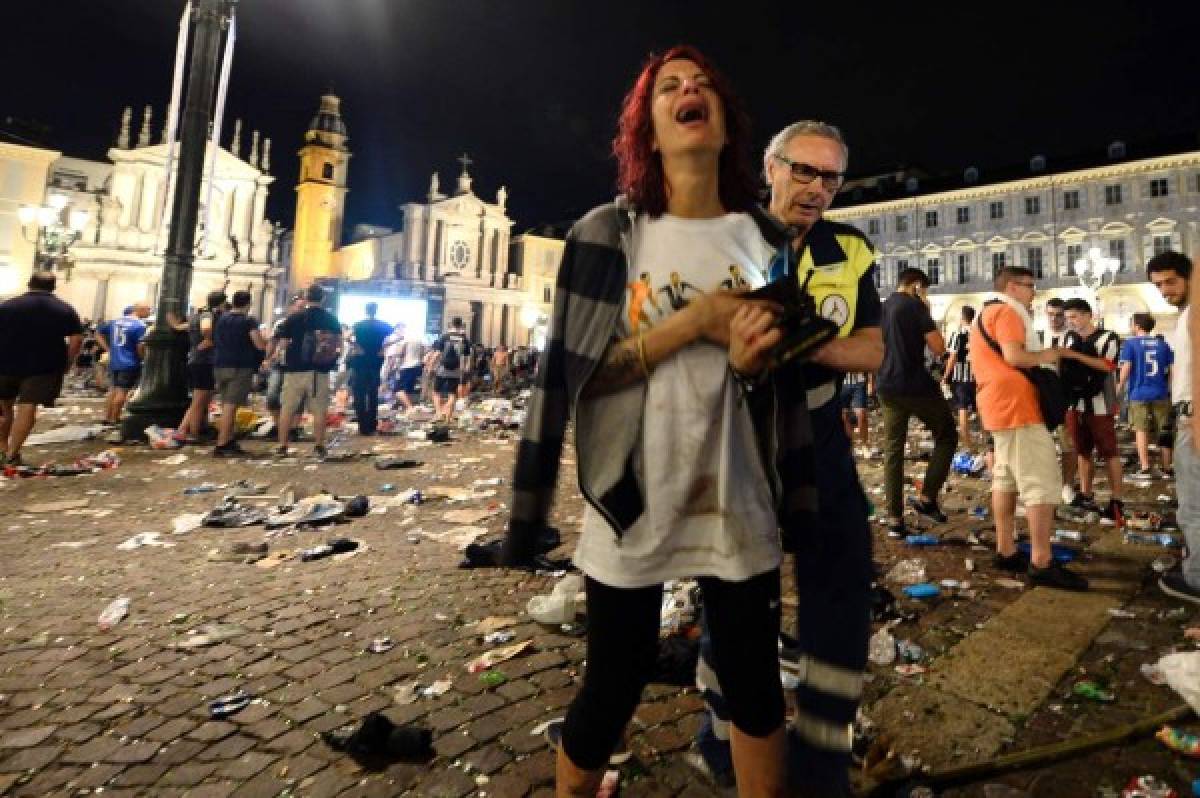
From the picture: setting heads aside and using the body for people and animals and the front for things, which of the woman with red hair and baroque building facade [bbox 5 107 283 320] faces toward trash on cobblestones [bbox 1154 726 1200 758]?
the baroque building facade

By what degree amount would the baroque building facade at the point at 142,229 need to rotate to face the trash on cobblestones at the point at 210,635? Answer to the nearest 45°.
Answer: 0° — it already faces it

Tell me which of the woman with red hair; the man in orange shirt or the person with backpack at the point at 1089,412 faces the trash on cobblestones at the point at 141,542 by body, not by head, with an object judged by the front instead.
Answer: the person with backpack

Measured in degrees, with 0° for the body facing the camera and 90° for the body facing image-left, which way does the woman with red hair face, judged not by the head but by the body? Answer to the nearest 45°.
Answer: approximately 0°

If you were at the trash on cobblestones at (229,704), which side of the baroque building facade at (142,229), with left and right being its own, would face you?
front

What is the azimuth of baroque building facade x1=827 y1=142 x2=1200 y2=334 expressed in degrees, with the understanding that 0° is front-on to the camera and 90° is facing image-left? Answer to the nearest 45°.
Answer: approximately 45°

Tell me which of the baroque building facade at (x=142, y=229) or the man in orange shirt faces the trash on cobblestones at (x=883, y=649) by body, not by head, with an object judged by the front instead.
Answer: the baroque building facade

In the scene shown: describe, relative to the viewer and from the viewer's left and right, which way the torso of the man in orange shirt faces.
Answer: facing to the right of the viewer

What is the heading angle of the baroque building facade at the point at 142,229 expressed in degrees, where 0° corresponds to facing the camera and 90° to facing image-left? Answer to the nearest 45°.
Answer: approximately 0°

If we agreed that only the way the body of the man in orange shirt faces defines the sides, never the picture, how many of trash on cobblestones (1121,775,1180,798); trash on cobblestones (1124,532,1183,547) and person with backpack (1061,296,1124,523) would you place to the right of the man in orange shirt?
1

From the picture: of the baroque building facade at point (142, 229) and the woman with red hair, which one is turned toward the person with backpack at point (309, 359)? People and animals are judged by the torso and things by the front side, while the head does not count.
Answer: the baroque building facade

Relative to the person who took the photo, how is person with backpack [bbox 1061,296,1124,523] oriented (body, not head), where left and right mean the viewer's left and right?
facing the viewer and to the left of the viewer

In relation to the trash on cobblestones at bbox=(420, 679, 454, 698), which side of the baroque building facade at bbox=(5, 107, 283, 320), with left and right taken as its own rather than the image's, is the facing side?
front

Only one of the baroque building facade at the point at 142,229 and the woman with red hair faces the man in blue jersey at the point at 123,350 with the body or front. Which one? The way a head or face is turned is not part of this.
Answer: the baroque building facade
